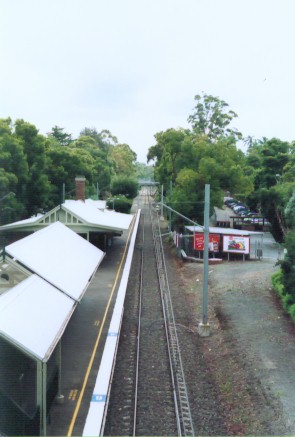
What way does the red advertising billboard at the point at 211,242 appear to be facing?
toward the camera

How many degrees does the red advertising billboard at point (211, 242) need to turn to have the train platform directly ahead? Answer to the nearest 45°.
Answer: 0° — it already faces it

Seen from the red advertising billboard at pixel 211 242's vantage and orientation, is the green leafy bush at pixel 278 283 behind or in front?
in front

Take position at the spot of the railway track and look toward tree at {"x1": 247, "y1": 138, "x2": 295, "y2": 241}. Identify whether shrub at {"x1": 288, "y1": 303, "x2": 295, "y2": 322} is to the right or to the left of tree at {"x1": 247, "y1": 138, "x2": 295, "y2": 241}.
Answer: right

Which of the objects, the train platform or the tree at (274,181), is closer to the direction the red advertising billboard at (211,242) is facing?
the train platform

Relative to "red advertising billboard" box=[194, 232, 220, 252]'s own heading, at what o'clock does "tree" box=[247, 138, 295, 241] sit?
The tree is roughly at 7 o'clock from the red advertising billboard.

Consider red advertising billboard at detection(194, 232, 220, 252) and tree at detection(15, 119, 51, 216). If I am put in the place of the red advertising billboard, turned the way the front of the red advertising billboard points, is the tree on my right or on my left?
on my right

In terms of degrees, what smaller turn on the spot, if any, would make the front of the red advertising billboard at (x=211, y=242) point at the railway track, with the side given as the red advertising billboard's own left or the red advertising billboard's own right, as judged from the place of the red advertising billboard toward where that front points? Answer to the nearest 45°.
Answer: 0° — it already faces it

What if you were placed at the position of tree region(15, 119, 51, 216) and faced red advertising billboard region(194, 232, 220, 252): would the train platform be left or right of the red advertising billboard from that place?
right

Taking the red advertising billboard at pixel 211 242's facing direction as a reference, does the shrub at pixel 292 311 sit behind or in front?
in front

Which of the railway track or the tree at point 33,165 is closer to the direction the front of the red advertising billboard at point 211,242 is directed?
the railway track
